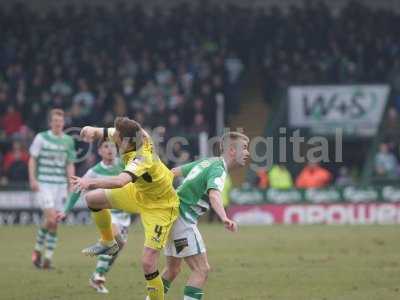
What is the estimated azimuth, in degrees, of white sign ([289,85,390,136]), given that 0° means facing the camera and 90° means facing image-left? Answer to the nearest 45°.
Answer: approximately 0°

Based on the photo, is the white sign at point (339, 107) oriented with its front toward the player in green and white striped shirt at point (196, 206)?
yes

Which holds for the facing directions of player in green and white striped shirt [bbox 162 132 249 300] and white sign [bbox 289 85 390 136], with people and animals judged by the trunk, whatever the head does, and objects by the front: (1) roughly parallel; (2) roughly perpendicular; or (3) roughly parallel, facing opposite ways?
roughly perpendicular
